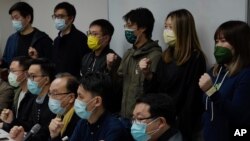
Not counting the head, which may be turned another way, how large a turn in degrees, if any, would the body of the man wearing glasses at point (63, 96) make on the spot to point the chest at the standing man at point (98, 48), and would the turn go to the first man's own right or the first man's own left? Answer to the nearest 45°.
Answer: approximately 180°

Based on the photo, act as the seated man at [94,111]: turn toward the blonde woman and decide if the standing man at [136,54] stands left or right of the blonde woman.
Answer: left

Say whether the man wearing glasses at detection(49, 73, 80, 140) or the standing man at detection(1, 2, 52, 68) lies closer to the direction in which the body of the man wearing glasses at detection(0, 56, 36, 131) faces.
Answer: the man wearing glasses

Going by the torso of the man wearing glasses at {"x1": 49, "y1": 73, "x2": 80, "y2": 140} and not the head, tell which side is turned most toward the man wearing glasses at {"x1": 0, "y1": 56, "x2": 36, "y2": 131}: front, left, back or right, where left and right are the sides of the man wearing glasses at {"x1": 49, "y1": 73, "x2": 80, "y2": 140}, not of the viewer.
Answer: right

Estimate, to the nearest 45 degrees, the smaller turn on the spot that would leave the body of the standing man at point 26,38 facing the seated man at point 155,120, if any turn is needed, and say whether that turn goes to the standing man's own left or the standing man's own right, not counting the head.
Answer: approximately 45° to the standing man's own left

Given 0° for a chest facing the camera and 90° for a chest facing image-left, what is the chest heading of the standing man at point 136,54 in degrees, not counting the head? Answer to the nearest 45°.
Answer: approximately 45°

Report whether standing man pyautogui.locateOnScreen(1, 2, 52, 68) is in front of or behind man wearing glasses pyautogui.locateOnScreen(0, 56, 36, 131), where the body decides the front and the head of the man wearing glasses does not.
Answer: behind
